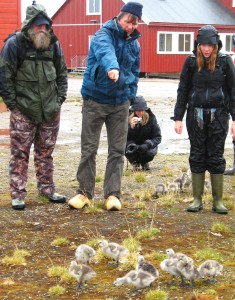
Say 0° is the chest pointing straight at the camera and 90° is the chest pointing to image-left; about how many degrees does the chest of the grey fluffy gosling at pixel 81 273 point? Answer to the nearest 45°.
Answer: approximately 90°

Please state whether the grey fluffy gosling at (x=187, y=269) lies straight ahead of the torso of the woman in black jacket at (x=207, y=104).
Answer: yes

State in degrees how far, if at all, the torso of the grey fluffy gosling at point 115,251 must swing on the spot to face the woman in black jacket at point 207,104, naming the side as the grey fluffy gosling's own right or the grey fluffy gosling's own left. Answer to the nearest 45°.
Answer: approximately 135° to the grey fluffy gosling's own right

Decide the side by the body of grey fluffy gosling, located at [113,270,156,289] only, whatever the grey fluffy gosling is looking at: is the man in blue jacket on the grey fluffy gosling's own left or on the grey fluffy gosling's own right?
on the grey fluffy gosling's own right

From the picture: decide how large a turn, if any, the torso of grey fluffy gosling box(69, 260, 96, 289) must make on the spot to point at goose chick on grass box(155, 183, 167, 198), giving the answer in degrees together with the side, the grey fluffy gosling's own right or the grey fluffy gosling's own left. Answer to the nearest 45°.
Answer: approximately 90° to the grey fluffy gosling's own right

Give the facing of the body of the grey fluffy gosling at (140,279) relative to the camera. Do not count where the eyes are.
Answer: to the viewer's left
